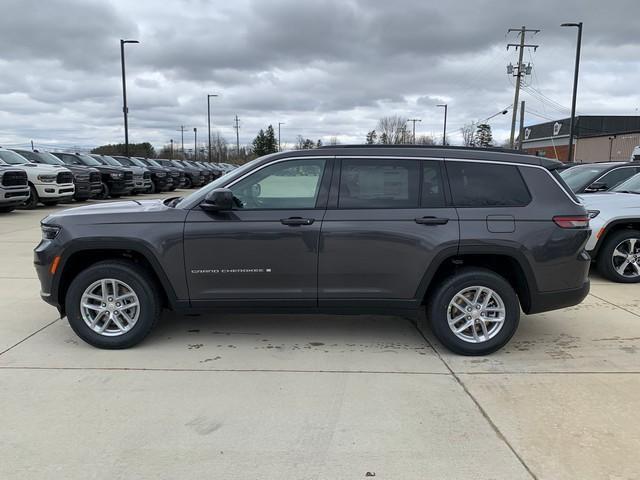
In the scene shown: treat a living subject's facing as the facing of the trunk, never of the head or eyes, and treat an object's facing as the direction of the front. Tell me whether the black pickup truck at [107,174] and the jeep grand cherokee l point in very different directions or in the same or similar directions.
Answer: very different directions

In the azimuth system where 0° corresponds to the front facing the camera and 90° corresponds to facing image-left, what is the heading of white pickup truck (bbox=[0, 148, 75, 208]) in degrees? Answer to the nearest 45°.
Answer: approximately 315°

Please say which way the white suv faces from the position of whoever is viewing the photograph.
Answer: facing to the left of the viewer

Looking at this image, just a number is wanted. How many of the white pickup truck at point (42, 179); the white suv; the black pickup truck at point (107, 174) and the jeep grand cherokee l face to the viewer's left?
2

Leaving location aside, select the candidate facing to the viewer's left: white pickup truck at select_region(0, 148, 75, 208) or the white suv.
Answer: the white suv

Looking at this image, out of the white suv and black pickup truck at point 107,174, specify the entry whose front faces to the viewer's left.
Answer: the white suv

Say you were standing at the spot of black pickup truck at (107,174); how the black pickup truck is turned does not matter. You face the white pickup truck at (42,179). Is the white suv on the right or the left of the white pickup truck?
left

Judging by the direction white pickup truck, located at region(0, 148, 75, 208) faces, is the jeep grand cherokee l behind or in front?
in front

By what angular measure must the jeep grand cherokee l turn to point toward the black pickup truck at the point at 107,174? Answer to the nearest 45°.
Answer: approximately 45° to its right

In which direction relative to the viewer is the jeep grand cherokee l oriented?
to the viewer's left

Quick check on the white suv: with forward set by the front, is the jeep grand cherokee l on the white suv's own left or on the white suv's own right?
on the white suv's own left

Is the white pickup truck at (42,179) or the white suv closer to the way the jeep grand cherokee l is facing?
the white pickup truck
